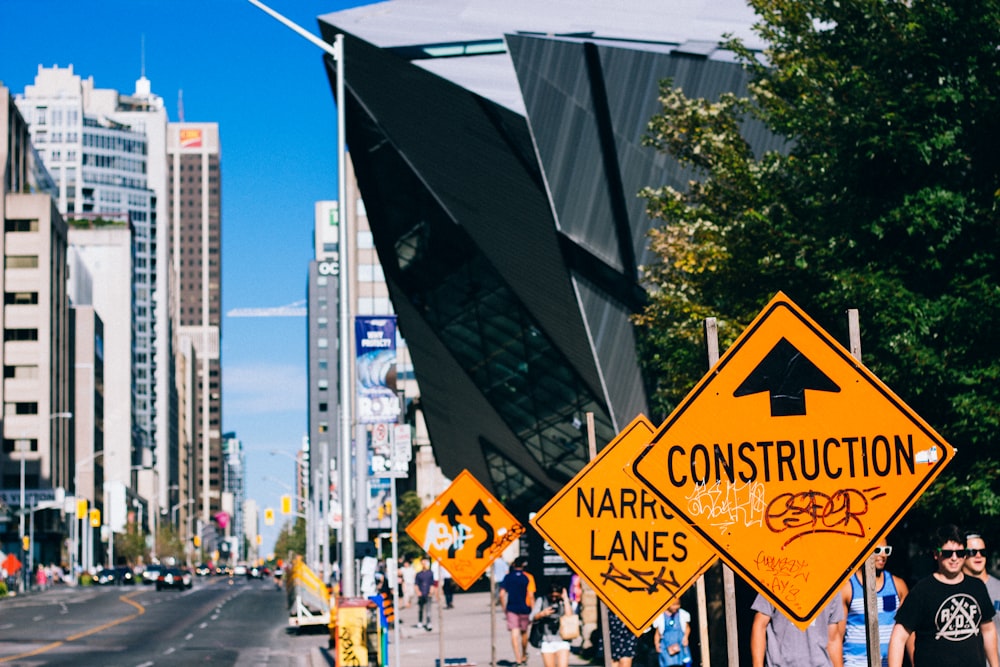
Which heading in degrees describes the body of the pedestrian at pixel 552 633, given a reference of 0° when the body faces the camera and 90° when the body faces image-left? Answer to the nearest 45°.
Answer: approximately 0°

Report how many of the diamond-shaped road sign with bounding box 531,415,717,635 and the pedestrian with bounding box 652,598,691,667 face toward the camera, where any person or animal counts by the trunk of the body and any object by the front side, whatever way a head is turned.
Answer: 2

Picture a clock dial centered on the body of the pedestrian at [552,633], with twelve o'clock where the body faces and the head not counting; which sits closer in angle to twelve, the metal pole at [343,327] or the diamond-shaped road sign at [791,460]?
the diamond-shaped road sign

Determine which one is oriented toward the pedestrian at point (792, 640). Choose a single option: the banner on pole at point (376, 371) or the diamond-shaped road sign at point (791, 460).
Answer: the banner on pole

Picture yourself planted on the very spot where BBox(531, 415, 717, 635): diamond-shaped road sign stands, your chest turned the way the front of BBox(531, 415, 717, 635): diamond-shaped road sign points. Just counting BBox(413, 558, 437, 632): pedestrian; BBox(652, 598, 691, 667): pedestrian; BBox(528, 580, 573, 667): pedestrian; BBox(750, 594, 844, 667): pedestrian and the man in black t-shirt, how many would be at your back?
3

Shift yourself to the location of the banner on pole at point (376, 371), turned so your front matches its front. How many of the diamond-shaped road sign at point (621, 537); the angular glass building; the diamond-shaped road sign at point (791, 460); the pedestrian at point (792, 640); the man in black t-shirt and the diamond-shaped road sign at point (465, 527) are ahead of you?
5

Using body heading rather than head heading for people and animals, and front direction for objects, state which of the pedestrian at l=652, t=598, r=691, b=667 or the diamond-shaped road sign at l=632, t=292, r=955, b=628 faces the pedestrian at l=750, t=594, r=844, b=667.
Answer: the pedestrian at l=652, t=598, r=691, b=667

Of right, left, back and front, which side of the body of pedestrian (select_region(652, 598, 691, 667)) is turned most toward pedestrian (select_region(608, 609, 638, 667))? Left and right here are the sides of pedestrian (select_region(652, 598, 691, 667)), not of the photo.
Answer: right

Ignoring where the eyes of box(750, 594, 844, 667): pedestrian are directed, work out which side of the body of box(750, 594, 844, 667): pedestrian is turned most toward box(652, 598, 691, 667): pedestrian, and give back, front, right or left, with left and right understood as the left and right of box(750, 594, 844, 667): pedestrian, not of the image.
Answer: back
